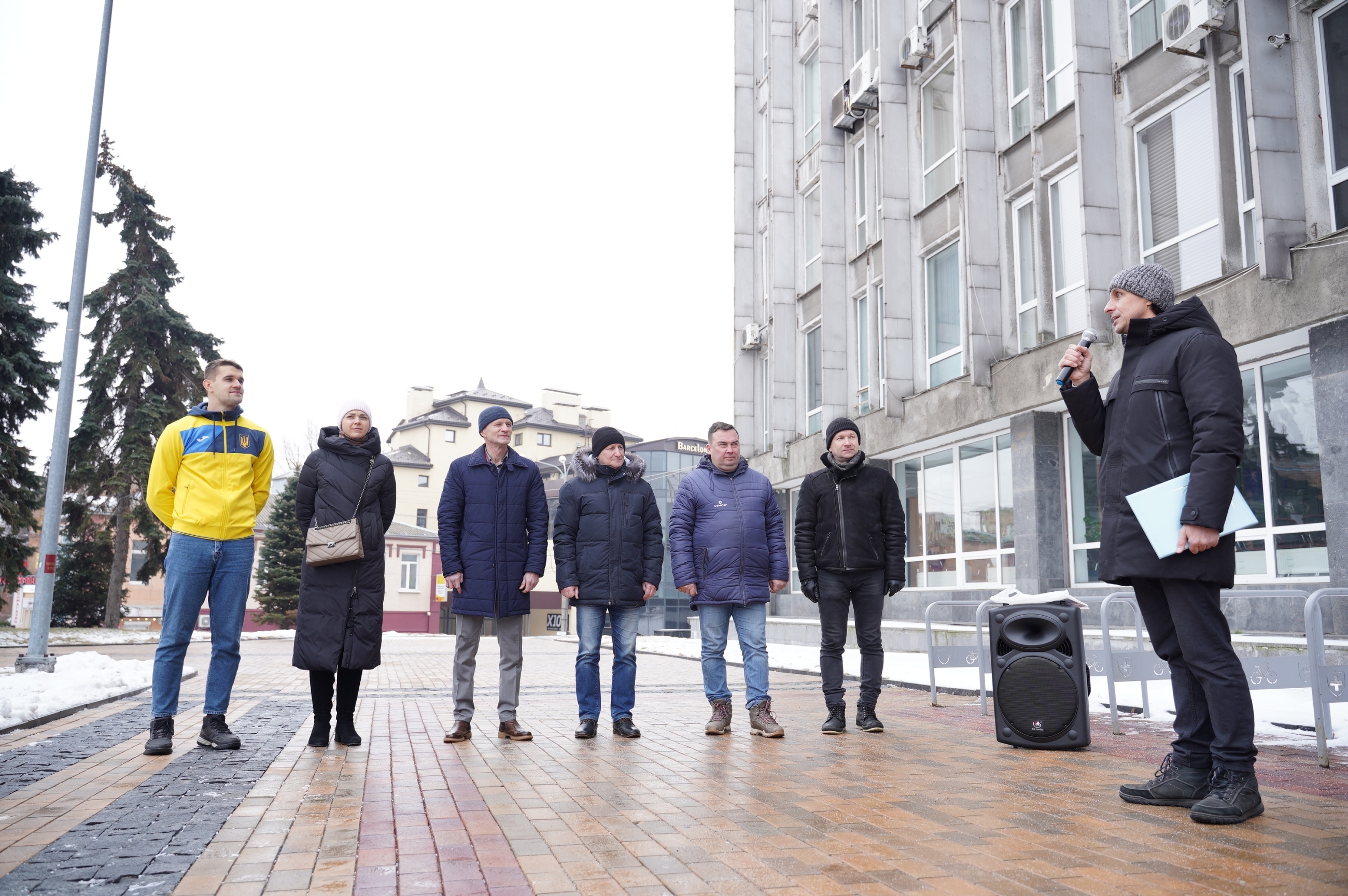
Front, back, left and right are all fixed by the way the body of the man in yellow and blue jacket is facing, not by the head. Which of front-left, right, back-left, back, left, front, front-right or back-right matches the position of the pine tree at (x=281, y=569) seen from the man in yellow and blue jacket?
back

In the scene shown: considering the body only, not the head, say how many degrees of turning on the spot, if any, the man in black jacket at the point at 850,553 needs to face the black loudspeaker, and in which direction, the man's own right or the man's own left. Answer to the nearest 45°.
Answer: approximately 45° to the man's own left

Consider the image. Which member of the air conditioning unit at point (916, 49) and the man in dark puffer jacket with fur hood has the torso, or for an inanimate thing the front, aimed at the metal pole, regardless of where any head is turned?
the air conditioning unit

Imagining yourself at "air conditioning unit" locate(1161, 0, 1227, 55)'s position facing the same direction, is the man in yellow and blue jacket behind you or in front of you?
in front

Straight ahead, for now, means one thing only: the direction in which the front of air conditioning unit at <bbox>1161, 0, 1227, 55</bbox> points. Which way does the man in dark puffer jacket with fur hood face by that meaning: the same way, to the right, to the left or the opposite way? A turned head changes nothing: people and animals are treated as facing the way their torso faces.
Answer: to the left

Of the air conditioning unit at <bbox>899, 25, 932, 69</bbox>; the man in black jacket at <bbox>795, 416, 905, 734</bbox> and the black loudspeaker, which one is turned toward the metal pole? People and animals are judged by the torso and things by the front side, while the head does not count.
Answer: the air conditioning unit

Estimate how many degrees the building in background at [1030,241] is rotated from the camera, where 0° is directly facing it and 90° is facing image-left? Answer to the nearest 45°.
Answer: approximately 45°

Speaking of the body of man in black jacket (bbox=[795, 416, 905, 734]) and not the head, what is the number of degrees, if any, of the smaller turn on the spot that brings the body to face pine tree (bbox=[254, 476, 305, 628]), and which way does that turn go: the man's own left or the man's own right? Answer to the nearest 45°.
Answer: approximately 135° to the man's own right

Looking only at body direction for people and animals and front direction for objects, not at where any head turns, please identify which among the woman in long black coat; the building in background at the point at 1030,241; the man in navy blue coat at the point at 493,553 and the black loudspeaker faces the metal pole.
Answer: the building in background

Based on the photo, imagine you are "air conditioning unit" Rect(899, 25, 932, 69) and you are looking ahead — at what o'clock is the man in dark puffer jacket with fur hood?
The man in dark puffer jacket with fur hood is roughly at 11 o'clock from the air conditioning unit.

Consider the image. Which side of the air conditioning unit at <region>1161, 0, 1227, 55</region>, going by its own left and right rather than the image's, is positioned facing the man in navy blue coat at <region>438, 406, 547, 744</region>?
front

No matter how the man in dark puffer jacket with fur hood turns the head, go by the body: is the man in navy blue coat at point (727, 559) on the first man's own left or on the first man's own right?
on the first man's own left

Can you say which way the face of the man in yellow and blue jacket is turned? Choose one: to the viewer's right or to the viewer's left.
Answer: to the viewer's right
